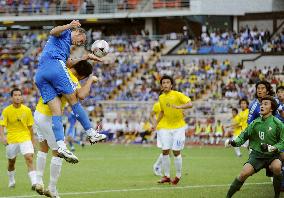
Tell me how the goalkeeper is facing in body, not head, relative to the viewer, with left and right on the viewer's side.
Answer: facing the viewer and to the left of the viewer

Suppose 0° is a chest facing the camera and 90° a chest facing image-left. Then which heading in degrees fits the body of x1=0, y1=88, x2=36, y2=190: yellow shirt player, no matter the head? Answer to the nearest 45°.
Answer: approximately 0°

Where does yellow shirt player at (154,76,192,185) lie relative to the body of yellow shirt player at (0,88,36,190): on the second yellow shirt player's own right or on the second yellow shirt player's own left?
on the second yellow shirt player's own left

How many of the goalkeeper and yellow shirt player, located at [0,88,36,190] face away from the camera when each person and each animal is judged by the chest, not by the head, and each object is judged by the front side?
0

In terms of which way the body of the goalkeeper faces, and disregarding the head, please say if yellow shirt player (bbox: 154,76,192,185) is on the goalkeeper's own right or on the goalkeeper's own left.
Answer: on the goalkeeper's own right

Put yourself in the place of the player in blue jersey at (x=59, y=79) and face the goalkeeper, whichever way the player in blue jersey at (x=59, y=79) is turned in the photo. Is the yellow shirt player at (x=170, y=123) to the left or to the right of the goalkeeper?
left

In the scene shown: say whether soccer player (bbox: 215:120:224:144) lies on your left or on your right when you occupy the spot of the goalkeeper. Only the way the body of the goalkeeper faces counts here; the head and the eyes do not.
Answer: on your right

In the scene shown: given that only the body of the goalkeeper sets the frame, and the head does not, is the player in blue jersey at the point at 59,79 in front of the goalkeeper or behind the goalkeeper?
in front
